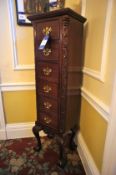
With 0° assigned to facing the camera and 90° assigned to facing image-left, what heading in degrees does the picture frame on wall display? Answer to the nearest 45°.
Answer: approximately 0°

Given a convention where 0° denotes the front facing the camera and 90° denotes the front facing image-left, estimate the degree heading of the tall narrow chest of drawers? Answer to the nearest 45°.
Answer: approximately 45°
